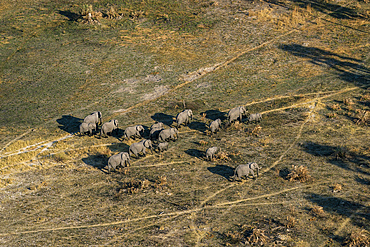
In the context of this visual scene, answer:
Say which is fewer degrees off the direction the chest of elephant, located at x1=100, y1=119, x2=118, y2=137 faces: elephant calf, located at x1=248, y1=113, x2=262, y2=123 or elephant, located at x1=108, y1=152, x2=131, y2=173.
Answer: the elephant calf

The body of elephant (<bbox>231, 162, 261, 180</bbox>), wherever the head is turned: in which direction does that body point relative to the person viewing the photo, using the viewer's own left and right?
facing to the right of the viewer

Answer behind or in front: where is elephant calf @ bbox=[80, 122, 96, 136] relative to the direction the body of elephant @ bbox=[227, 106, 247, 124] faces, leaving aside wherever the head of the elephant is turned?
behind

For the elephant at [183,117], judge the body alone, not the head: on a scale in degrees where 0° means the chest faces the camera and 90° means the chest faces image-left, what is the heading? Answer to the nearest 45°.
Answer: approximately 225°

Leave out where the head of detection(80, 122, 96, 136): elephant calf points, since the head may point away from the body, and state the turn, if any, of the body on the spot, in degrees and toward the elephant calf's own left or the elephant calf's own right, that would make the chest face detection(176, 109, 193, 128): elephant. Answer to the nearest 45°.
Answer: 0° — it already faces it

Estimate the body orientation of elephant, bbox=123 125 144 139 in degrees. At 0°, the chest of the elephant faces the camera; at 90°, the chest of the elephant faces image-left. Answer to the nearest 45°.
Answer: approximately 270°

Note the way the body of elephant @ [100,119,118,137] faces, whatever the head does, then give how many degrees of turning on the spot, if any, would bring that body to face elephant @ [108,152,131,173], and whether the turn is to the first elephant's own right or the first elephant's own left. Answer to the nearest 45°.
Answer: approximately 135° to the first elephant's own right

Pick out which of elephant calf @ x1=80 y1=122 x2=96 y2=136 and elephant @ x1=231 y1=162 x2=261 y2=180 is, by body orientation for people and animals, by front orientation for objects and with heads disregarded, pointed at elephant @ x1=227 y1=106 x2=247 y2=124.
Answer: the elephant calf

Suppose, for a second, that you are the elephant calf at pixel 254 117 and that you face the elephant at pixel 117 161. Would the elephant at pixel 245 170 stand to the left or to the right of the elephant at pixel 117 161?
left

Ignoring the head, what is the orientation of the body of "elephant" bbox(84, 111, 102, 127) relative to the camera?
to the viewer's right

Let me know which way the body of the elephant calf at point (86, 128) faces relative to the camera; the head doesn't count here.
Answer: to the viewer's right
